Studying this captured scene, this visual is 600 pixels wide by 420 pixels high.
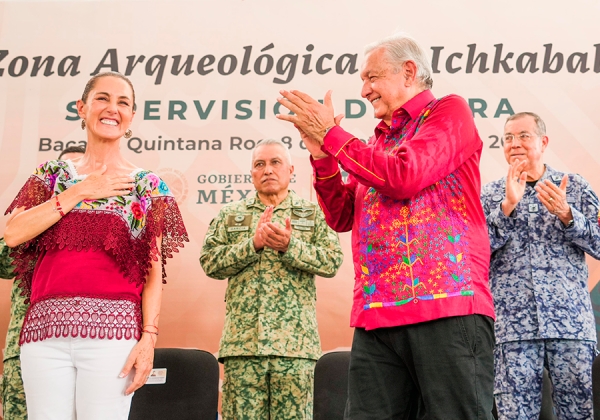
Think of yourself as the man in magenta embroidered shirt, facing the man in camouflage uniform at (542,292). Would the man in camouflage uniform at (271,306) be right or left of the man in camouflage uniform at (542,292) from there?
left

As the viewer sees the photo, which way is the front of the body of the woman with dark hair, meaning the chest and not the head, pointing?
toward the camera

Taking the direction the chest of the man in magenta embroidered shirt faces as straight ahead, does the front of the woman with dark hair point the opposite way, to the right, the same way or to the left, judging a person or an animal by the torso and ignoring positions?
to the left

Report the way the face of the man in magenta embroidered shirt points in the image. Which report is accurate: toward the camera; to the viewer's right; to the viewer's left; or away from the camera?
to the viewer's left

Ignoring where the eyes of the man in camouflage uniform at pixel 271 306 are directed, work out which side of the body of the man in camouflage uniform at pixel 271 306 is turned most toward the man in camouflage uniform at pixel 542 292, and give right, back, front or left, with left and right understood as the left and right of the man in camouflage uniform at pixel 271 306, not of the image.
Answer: left

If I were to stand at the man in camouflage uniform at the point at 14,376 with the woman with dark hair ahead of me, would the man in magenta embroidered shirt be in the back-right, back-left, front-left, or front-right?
front-left

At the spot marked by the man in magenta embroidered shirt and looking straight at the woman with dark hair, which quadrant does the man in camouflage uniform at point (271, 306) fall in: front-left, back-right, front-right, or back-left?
front-right

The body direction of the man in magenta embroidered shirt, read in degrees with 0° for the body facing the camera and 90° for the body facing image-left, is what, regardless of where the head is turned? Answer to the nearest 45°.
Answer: approximately 45°

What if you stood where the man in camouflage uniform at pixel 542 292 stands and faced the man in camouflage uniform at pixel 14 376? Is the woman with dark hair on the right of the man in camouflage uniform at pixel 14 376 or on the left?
left

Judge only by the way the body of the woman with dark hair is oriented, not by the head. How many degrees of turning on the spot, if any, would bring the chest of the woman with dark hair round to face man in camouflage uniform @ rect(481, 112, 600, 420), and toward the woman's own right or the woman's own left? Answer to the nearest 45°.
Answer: approximately 90° to the woman's own left

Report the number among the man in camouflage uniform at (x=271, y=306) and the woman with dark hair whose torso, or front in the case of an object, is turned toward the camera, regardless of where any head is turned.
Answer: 2

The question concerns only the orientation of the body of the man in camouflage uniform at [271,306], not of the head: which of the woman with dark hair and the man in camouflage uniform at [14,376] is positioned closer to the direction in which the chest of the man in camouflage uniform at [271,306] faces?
the woman with dark hair

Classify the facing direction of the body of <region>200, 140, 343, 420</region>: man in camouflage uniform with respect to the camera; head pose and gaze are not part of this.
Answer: toward the camera
